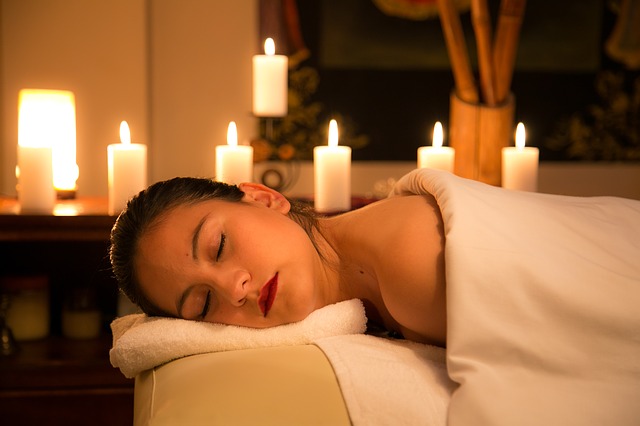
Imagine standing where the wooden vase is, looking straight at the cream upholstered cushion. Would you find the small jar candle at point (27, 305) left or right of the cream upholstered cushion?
right

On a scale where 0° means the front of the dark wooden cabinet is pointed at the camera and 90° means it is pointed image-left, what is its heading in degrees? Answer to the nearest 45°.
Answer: approximately 0°

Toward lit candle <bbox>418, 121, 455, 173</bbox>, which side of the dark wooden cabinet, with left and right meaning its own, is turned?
left

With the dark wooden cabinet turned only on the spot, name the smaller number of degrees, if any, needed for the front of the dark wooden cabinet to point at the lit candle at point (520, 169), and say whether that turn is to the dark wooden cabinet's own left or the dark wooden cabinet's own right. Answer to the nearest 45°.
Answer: approximately 90° to the dark wooden cabinet's own left

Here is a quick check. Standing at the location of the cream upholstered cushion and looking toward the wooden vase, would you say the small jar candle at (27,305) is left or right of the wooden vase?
left

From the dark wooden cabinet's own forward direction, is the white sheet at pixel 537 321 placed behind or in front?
in front

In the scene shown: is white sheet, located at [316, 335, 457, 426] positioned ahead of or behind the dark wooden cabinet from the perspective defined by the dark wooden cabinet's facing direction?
ahead
